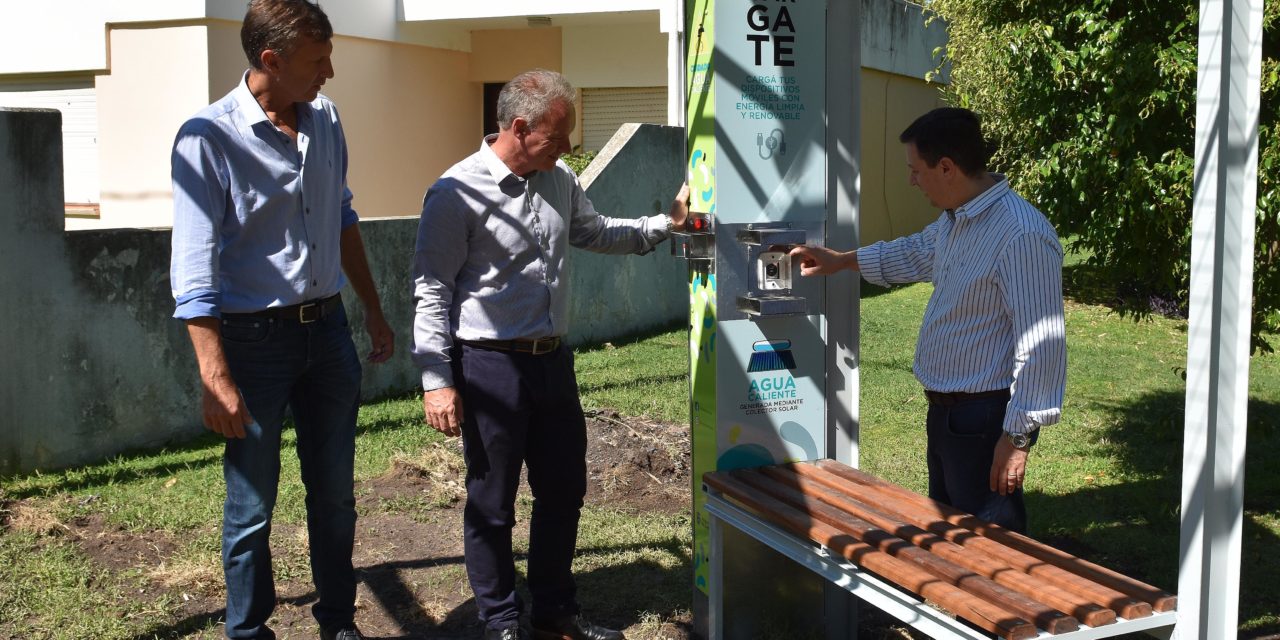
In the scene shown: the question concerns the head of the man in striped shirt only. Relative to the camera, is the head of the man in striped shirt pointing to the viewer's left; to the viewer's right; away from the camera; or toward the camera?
to the viewer's left

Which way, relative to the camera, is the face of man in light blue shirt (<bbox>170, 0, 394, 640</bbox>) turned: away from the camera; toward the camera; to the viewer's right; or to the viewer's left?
to the viewer's right

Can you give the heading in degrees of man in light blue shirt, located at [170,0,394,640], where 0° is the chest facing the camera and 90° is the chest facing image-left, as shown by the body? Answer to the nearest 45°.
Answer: approximately 315°

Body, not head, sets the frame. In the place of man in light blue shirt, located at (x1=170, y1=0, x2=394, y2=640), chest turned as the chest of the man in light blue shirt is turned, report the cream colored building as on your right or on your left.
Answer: on your left

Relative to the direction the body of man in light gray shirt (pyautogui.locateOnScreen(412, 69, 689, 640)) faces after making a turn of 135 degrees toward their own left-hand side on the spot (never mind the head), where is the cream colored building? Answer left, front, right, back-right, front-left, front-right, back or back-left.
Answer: front

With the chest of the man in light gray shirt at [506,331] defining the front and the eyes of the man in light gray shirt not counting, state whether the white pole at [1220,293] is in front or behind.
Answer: in front
